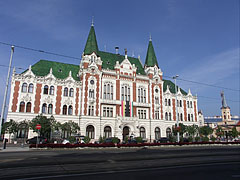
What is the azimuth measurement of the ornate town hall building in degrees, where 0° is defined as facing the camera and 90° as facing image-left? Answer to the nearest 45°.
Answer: approximately 315°

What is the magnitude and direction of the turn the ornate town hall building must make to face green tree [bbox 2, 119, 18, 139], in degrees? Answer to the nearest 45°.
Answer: approximately 90° to its right
